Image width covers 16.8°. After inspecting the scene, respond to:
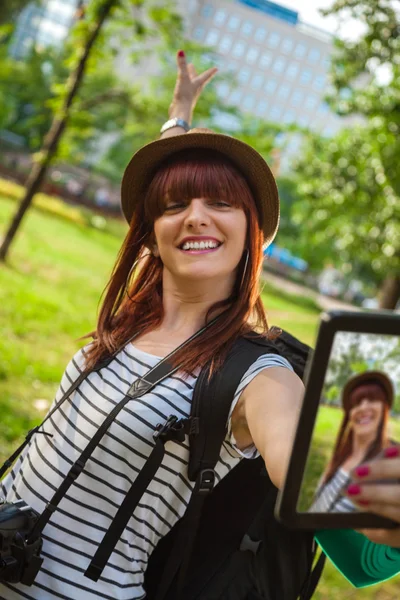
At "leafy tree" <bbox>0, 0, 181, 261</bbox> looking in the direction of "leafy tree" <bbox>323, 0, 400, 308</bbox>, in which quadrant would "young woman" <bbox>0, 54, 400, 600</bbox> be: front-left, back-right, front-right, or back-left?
front-right

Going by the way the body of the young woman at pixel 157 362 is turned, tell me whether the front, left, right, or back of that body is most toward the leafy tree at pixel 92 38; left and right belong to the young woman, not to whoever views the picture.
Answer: back

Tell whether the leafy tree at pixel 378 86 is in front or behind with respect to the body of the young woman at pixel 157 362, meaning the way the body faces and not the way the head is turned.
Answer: behind

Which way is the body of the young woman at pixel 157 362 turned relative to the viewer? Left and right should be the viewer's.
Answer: facing the viewer
